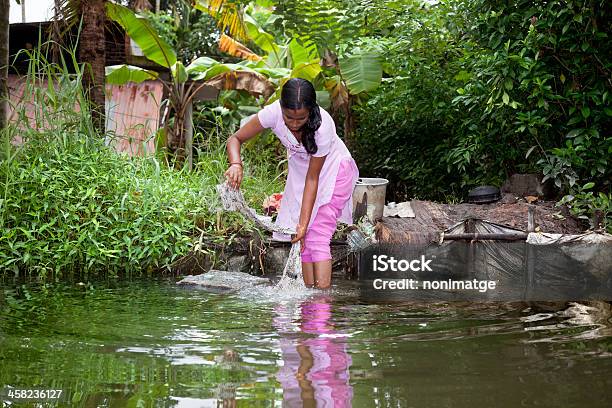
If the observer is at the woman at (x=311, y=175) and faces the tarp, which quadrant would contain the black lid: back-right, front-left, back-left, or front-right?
front-left

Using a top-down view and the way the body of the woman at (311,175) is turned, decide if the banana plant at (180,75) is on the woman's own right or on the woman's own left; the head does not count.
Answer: on the woman's own right

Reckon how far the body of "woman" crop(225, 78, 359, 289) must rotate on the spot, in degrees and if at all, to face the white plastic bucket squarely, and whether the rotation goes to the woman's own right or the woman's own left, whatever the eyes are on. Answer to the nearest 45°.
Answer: approximately 135° to the woman's own right

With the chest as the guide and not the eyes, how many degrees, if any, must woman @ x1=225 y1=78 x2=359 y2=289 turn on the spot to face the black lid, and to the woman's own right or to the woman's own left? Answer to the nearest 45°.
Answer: approximately 180°

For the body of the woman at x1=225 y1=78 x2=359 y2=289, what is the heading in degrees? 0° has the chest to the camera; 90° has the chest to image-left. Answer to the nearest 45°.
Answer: approximately 45°

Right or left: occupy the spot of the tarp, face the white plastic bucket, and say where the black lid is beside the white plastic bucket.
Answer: right

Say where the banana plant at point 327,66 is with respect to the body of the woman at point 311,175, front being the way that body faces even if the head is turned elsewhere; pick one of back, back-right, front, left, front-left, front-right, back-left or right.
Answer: back-right
